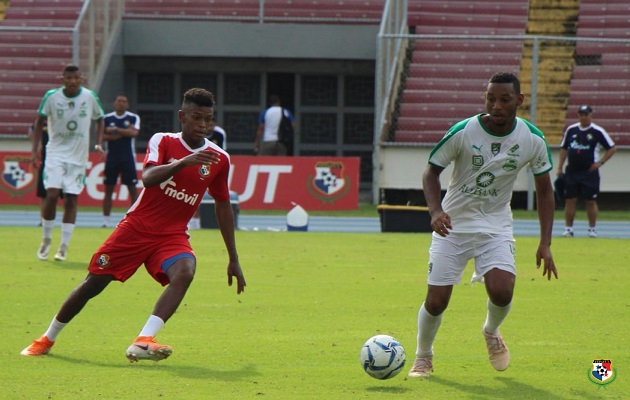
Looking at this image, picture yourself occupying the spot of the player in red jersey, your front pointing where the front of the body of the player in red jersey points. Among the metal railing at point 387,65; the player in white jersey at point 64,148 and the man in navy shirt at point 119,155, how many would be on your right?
0

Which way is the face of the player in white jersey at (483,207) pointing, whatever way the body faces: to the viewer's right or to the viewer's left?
to the viewer's left

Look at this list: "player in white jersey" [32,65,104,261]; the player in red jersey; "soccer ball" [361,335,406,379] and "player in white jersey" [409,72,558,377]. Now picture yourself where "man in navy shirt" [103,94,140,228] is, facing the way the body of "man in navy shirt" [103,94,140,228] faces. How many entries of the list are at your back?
0

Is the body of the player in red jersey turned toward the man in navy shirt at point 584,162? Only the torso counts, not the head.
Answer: no

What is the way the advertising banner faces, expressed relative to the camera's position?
facing the viewer

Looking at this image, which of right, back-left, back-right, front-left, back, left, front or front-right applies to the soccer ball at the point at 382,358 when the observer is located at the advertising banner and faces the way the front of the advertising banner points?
front

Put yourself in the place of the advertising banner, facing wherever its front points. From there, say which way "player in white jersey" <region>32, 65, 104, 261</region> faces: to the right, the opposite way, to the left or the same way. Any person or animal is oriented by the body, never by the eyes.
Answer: the same way

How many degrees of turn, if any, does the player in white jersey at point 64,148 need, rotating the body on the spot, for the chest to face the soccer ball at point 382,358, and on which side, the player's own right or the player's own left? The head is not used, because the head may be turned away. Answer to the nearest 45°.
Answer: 0° — they already face it

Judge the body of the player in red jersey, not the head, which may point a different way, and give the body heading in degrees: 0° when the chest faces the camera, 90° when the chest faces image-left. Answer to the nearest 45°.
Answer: approximately 315°

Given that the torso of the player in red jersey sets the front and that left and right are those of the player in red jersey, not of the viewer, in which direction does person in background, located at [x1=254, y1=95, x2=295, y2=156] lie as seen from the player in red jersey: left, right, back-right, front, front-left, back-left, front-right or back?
back-left

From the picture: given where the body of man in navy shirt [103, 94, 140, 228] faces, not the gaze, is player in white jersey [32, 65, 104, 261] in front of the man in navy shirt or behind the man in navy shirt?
in front

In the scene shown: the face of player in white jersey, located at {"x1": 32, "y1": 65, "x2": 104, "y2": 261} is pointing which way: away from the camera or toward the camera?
toward the camera

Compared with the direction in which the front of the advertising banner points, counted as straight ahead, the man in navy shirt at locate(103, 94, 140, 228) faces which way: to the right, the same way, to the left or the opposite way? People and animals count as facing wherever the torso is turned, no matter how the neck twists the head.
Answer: the same way

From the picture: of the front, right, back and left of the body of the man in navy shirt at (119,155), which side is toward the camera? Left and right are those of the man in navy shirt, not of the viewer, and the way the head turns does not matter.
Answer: front

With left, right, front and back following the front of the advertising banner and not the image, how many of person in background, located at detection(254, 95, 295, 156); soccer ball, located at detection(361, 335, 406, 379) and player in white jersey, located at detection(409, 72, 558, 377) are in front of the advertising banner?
2

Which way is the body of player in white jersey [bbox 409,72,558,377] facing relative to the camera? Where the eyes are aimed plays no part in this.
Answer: toward the camera
